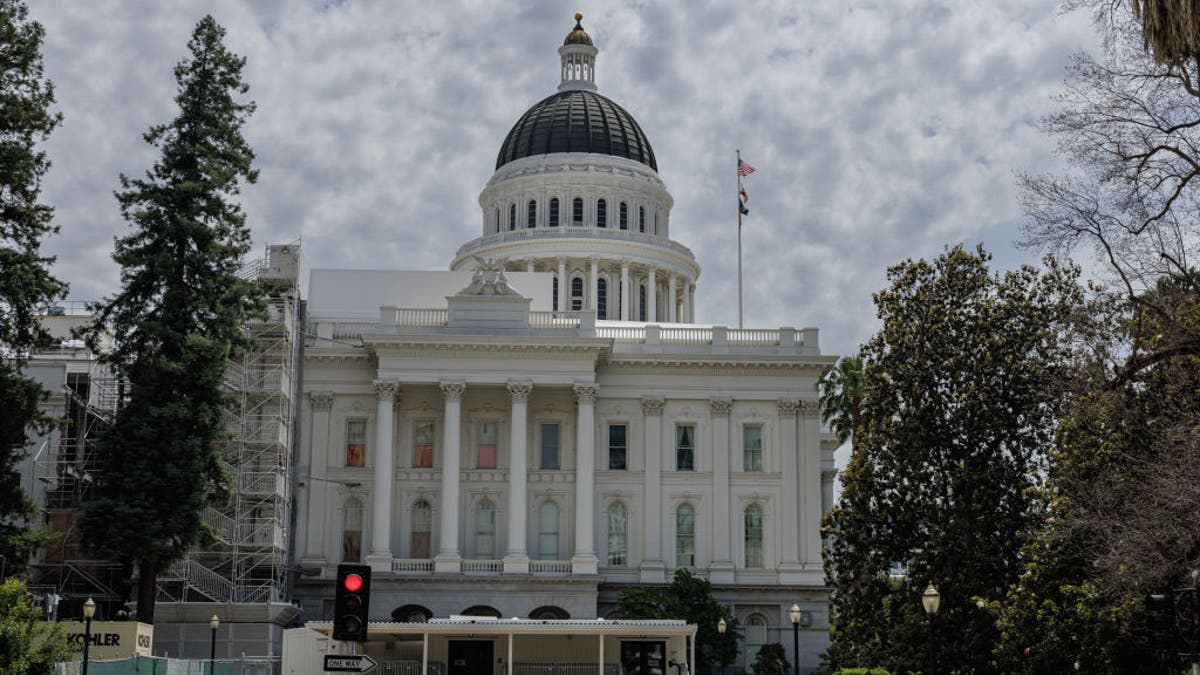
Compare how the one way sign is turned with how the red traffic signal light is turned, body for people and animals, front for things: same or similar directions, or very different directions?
same or similar directions

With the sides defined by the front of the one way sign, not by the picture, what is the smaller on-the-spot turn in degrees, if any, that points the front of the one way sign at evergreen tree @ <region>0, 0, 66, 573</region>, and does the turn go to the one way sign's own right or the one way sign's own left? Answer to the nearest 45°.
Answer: approximately 180°

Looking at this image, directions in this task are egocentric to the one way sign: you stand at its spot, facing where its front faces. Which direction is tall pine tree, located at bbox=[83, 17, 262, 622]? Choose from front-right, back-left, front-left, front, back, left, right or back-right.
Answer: back

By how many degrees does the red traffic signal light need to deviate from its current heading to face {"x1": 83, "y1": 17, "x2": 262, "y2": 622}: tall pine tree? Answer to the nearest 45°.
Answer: approximately 180°

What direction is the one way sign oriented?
toward the camera

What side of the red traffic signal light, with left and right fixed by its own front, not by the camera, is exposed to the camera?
front

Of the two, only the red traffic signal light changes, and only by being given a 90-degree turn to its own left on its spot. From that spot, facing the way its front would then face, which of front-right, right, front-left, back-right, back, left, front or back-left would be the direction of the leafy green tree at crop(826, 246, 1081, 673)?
front-left

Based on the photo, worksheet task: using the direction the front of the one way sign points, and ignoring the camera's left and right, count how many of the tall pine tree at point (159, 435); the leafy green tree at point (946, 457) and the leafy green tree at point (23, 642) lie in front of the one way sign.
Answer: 0

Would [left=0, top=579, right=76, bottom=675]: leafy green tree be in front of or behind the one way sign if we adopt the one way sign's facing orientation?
behind

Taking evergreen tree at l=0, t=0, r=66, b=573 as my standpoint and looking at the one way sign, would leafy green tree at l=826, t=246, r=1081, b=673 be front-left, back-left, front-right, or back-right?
front-left

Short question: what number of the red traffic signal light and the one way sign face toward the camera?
2

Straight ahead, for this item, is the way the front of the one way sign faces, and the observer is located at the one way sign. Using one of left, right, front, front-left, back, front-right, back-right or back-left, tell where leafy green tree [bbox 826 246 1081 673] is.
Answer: back-left
